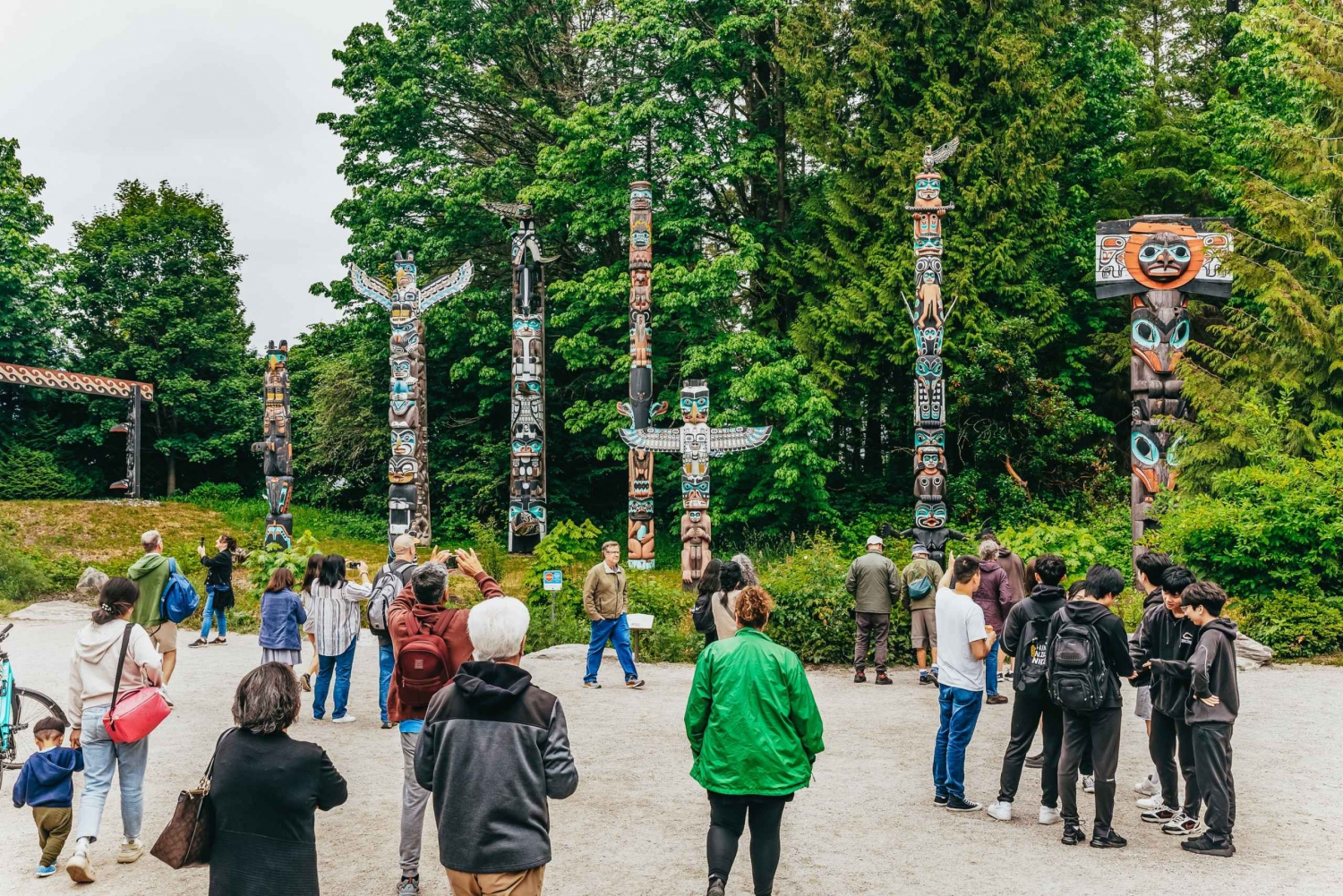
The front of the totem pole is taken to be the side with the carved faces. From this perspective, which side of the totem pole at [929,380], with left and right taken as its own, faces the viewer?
front

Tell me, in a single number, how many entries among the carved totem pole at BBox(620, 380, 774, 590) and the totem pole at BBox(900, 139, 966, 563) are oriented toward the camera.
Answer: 2

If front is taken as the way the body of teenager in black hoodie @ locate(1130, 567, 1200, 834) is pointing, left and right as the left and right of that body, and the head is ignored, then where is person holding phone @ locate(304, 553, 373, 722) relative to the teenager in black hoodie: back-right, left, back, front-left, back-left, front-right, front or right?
front-right

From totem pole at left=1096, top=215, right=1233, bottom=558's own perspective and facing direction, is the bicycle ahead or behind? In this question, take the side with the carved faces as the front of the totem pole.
ahead

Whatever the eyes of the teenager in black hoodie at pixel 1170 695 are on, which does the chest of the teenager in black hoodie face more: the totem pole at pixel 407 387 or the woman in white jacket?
the woman in white jacket

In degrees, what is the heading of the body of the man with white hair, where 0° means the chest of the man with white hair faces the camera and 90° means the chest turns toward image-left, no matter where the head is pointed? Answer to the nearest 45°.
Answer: approximately 180°

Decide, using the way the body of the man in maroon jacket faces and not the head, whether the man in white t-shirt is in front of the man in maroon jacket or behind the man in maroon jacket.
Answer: in front

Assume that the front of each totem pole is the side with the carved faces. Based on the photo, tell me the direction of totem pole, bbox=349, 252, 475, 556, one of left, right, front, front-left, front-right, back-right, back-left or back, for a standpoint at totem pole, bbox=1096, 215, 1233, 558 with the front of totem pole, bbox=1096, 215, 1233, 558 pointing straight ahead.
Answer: right

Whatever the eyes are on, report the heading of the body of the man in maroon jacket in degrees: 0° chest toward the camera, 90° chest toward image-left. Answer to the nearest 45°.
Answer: approximately 225°

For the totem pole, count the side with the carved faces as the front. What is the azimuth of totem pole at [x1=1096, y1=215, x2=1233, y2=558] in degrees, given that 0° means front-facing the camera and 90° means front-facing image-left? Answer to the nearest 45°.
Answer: approximately 0°

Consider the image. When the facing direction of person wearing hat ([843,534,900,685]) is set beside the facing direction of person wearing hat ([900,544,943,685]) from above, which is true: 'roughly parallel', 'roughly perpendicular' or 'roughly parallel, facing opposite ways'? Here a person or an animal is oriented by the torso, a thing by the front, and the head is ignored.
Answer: roughly parallel

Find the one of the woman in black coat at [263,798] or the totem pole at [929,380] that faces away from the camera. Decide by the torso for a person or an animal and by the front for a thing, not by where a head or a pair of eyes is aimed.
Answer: the woman in black coat

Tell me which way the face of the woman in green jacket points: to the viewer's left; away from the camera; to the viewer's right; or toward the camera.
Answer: away from the camera

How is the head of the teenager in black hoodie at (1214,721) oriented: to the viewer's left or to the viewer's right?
to the viewer's left

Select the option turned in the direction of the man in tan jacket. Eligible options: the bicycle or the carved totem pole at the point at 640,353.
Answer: the carved totem pole

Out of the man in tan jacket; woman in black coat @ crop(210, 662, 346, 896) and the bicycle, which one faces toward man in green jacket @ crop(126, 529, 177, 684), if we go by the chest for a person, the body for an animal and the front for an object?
the woman in black coat

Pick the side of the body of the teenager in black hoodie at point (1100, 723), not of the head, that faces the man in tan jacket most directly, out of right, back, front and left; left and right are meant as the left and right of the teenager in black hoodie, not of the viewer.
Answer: left

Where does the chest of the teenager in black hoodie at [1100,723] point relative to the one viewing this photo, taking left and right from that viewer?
facing away from the viewer and to the right of the viewer

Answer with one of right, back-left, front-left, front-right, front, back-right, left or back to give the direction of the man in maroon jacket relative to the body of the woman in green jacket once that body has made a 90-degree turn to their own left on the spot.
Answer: front

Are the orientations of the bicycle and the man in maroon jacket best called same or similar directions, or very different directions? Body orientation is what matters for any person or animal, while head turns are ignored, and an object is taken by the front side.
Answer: very different directions
